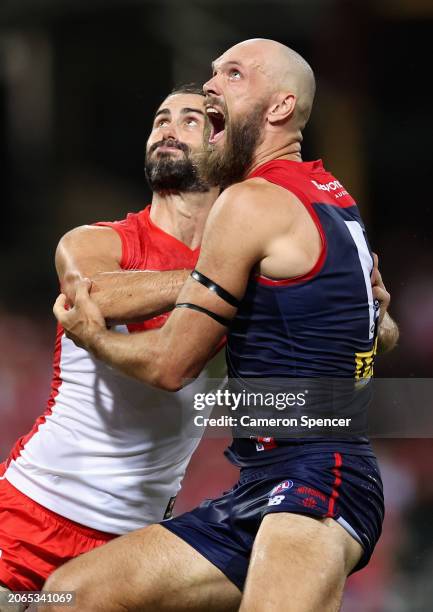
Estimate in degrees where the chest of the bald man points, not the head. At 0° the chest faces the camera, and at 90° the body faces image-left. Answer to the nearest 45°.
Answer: approximately 90°

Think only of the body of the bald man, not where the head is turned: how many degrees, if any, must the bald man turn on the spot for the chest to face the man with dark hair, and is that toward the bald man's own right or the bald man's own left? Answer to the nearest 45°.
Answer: approximately 45° to the bald man's own right

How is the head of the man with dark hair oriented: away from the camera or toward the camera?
toward the camera
